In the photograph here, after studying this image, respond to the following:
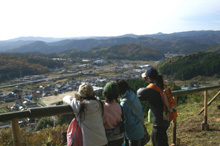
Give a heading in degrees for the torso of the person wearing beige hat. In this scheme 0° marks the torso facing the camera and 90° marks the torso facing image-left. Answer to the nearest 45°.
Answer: approximately 180°

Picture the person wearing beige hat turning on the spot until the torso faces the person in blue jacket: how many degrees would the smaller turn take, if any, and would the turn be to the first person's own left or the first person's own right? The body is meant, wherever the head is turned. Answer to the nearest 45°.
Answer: approximately 45° to the first person's own right

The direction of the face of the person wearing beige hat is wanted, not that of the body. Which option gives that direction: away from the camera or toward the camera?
away from the camera

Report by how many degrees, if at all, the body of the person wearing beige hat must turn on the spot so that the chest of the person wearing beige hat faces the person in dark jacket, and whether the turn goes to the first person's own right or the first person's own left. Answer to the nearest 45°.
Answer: approximately 45° to the first person's own right

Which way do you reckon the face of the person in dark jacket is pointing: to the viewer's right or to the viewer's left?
to the viewer's left
